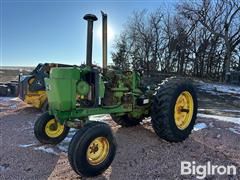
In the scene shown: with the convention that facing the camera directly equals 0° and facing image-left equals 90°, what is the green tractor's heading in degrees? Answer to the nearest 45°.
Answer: approximately 45°

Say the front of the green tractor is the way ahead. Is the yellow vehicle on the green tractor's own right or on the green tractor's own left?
on the green tractor's own right
